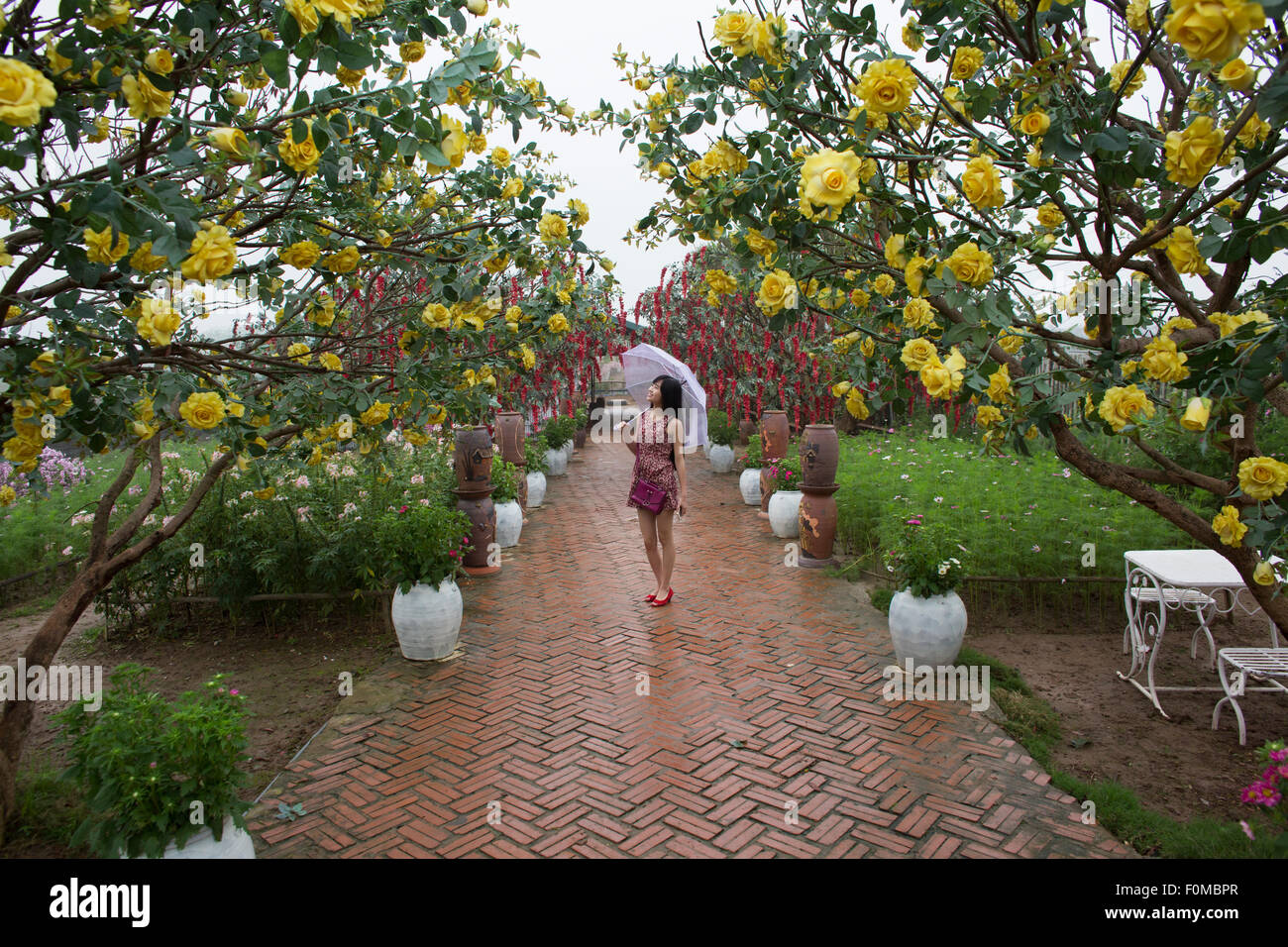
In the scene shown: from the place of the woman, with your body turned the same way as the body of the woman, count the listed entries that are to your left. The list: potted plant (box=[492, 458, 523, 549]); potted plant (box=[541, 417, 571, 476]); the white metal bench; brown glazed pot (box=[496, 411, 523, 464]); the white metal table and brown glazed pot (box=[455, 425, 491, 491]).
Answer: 2

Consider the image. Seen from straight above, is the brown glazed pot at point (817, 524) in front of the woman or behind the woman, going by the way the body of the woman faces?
behind

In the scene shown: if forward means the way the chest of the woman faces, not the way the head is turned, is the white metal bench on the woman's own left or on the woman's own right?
on the woman's own left

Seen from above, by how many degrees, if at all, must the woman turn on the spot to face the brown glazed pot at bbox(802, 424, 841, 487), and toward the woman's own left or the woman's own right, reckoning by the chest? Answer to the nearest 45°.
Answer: approximately 180°

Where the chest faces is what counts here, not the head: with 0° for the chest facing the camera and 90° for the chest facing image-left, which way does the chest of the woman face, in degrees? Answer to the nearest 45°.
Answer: approximately 45°

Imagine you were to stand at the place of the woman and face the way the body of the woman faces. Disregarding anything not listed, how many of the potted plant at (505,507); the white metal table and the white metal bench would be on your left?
2

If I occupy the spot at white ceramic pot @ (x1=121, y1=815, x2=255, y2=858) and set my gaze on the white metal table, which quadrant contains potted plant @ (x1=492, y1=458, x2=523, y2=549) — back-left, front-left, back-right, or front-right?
front-left

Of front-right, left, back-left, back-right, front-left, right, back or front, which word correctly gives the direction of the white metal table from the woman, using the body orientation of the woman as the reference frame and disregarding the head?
left

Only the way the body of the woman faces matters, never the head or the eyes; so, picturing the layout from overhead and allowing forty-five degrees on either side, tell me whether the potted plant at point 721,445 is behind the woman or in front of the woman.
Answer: behind

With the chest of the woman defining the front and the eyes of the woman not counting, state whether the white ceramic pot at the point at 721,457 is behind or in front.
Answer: behind
